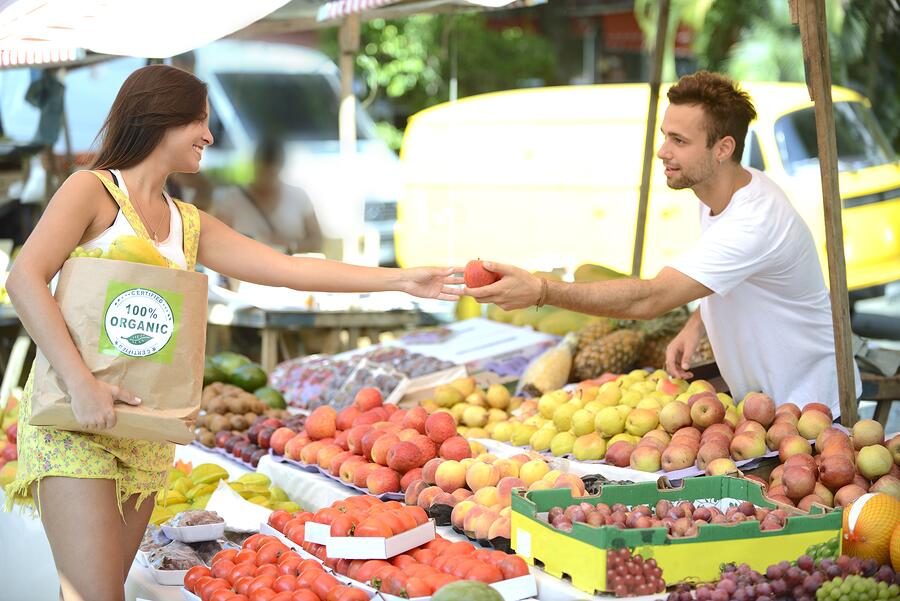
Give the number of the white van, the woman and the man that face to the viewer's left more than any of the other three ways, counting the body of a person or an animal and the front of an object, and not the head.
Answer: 1

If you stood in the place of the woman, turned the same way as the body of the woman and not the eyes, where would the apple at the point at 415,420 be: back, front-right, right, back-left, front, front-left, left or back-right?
left

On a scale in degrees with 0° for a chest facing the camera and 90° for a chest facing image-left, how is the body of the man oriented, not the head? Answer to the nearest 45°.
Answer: approximately 90°

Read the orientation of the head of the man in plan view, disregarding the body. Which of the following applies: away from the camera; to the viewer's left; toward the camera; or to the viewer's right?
to the viewer's left

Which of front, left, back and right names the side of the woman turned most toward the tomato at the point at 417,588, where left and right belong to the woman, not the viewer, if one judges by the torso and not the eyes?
front

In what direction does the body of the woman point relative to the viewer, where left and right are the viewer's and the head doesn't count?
facing the viewer and to the right of the viewer

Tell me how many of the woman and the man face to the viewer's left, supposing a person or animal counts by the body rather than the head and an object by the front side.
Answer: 1

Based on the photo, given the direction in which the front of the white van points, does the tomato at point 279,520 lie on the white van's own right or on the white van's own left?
on the white van's own right

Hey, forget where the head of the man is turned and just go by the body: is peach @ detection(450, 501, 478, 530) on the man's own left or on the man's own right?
on the man's own left

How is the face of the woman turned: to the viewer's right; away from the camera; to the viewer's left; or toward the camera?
to the viewer's right

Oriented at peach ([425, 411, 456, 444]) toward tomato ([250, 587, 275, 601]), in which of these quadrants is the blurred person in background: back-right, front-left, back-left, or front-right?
back-right

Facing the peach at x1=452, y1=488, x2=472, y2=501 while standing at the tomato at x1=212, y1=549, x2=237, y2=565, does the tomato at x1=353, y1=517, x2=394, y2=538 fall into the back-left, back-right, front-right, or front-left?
front-right

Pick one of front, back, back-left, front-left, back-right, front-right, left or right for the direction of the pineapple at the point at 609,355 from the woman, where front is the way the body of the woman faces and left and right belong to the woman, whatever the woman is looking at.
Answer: left
